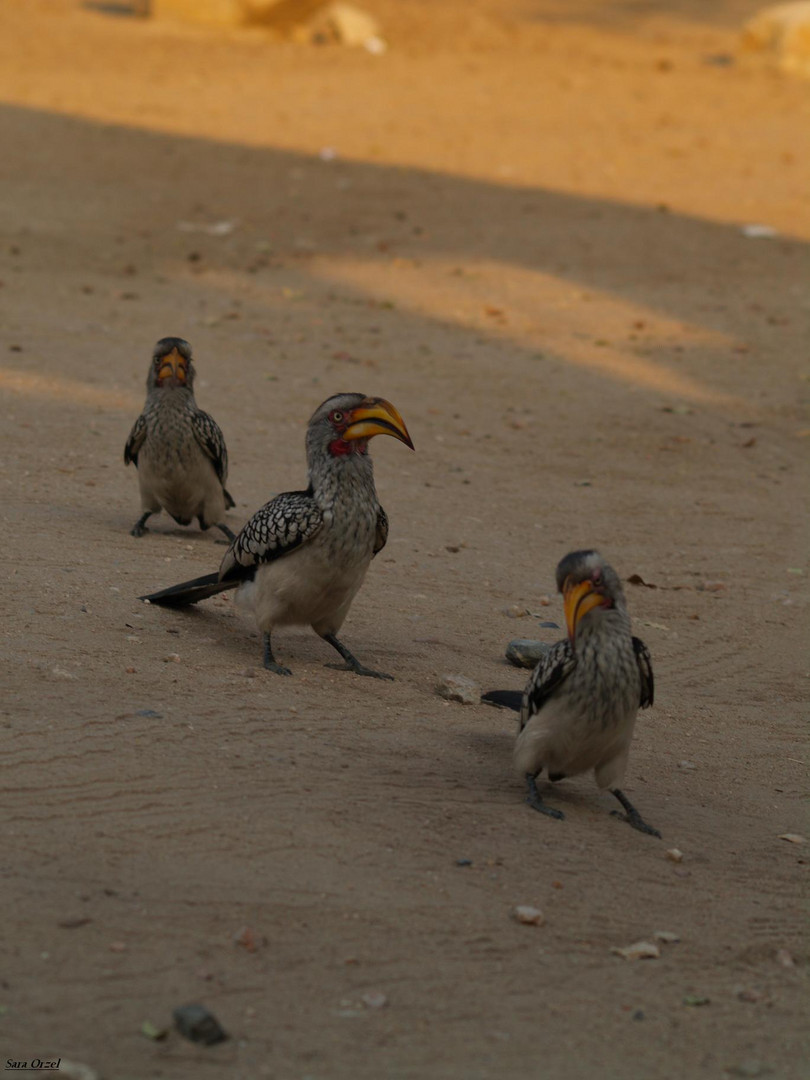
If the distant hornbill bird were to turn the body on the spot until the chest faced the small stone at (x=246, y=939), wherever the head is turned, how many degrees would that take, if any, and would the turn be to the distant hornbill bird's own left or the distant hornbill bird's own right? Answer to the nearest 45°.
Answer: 0° — it already faces it

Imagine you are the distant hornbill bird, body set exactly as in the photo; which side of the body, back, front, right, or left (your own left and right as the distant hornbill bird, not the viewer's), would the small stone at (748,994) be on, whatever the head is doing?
front

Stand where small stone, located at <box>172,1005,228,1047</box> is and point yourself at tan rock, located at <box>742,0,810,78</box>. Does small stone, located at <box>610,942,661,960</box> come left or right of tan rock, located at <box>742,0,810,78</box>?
right

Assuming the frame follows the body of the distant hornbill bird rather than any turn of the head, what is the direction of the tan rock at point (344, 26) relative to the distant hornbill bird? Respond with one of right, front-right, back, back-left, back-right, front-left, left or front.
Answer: back

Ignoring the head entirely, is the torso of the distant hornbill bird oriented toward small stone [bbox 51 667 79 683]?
yes

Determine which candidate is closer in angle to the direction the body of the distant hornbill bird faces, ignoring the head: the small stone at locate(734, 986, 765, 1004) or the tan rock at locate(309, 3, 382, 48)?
the small stone

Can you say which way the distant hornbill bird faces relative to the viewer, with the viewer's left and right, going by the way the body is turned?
facing the viewer

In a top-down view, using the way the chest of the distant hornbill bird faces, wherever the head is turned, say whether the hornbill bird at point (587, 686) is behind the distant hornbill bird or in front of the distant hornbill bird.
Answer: in front

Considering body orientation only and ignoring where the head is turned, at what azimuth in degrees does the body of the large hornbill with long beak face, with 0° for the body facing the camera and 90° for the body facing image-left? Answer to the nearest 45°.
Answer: approximately 315°

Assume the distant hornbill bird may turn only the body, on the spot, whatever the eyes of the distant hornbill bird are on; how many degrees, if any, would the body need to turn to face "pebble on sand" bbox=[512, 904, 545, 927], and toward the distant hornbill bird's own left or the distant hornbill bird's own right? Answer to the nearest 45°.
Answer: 0° — it already faces it

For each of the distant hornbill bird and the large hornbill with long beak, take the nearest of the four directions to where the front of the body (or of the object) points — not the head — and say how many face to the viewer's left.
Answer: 0

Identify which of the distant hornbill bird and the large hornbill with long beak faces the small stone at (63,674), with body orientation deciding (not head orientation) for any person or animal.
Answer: the distant hornbill bird

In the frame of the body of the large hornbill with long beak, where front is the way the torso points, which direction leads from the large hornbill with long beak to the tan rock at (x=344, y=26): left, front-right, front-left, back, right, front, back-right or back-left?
back-left

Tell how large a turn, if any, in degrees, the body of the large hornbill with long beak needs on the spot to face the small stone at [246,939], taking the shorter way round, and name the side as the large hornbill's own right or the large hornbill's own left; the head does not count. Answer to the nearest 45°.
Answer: approximately 45° to the large hornbill's own right
